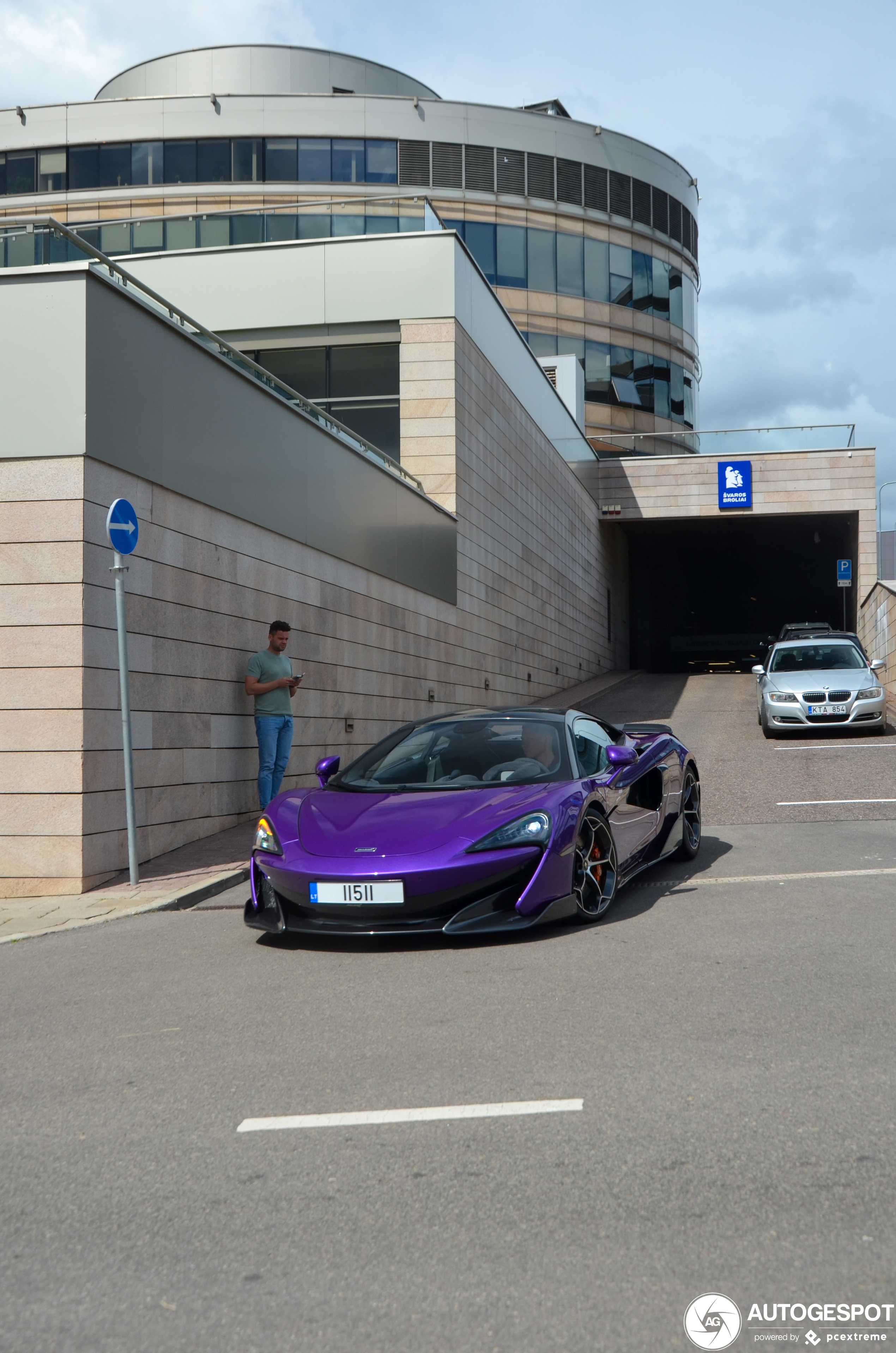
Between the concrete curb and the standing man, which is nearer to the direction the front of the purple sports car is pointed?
the concrete curb

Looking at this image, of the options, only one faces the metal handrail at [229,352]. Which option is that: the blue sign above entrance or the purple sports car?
the blue sign above entrance

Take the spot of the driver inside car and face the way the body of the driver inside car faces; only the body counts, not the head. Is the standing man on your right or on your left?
on your right

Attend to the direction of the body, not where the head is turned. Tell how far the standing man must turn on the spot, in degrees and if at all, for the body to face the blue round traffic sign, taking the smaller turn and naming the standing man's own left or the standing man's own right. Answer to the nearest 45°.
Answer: approximately 45° to the standing man's own right

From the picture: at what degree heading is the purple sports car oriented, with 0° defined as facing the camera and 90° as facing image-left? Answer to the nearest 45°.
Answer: approximately 45°

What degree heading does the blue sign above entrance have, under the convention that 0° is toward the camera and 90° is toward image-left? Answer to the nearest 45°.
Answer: approximately 0°

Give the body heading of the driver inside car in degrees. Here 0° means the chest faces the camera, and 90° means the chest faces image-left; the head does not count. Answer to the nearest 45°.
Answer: approximately 45°
